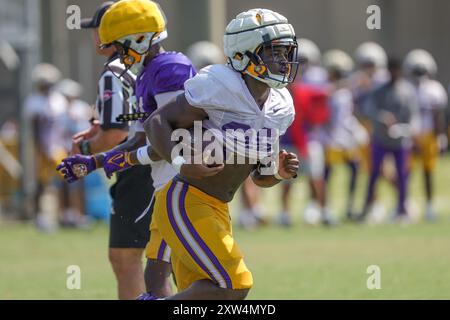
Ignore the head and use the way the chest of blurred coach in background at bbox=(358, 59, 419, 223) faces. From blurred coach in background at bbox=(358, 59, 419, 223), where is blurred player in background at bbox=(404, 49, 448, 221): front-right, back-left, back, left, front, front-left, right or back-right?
back-left

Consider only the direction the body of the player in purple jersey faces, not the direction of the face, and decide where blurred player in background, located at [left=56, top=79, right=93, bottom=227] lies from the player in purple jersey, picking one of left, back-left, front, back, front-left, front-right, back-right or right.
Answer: right

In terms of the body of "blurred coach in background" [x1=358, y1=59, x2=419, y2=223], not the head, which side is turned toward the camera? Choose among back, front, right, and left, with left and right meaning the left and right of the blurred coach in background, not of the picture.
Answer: front

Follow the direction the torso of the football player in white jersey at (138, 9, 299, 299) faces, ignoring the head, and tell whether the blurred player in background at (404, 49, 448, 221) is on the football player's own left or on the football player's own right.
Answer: on the football player's own left

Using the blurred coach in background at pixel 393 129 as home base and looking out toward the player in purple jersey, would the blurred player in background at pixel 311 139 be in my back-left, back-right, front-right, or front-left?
front-right
